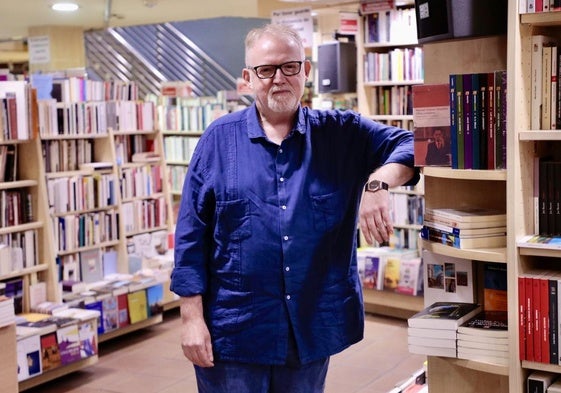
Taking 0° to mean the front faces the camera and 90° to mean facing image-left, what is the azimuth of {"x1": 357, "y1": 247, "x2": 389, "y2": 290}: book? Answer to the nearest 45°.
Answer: approximately 0°

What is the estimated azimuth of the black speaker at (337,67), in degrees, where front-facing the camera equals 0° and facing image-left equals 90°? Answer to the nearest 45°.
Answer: approximately 45°

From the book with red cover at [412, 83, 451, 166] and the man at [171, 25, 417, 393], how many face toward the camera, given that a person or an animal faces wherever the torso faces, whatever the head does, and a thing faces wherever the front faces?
2

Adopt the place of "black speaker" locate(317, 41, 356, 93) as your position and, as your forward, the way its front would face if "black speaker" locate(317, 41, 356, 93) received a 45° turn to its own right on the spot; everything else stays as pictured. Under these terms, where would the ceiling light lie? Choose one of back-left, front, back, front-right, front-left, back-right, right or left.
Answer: front-right

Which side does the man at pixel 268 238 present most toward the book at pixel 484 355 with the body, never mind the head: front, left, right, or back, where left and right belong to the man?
left
